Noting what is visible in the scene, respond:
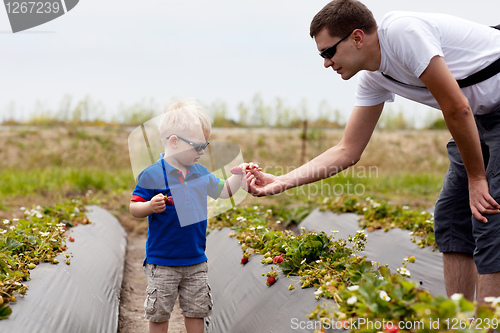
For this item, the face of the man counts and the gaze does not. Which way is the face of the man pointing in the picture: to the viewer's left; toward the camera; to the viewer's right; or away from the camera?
to the viewer's left

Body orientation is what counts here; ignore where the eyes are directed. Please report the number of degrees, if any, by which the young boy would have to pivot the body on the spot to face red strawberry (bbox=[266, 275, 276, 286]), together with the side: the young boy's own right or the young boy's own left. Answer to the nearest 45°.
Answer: approximately 45° to the young boy's own left

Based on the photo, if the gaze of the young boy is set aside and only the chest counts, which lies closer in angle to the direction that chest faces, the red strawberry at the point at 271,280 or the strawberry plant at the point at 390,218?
the red strawberry

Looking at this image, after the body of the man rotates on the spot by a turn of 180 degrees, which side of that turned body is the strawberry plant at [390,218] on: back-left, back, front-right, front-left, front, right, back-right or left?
left

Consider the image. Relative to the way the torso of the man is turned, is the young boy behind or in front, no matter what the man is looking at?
in front

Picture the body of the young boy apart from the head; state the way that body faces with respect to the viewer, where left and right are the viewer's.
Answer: facing the viewer and to the right of the viewer

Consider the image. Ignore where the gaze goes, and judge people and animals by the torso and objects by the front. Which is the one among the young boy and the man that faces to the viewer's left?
the man

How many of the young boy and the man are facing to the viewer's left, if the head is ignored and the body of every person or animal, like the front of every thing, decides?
1

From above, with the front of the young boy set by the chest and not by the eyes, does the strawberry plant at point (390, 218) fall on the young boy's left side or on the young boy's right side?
on the young boy's left side

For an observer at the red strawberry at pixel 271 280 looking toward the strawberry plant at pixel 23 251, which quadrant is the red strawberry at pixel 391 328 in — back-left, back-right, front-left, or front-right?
back-left

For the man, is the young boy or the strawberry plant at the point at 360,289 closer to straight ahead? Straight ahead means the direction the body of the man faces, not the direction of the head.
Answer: the young boy

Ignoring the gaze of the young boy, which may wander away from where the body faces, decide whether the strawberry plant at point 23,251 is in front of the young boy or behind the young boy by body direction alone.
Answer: behind

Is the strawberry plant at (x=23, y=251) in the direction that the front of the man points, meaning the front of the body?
yes

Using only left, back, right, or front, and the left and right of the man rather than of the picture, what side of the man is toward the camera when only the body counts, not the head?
left

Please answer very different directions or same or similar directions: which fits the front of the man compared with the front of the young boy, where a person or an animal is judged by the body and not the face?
very different directions
